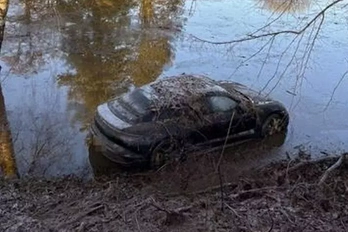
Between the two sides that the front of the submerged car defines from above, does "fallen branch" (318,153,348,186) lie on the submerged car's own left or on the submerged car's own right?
on the submerged car's own right

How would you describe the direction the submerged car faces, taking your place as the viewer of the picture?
facing away from the viewer and to the right of the viewer

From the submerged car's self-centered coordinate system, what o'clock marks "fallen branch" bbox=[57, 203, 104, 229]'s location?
The fallen branch is roughly at 5 o'clock from the submerged car.

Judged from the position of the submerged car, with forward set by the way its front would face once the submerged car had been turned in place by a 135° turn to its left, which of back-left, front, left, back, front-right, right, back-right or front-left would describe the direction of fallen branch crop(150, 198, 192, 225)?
left
